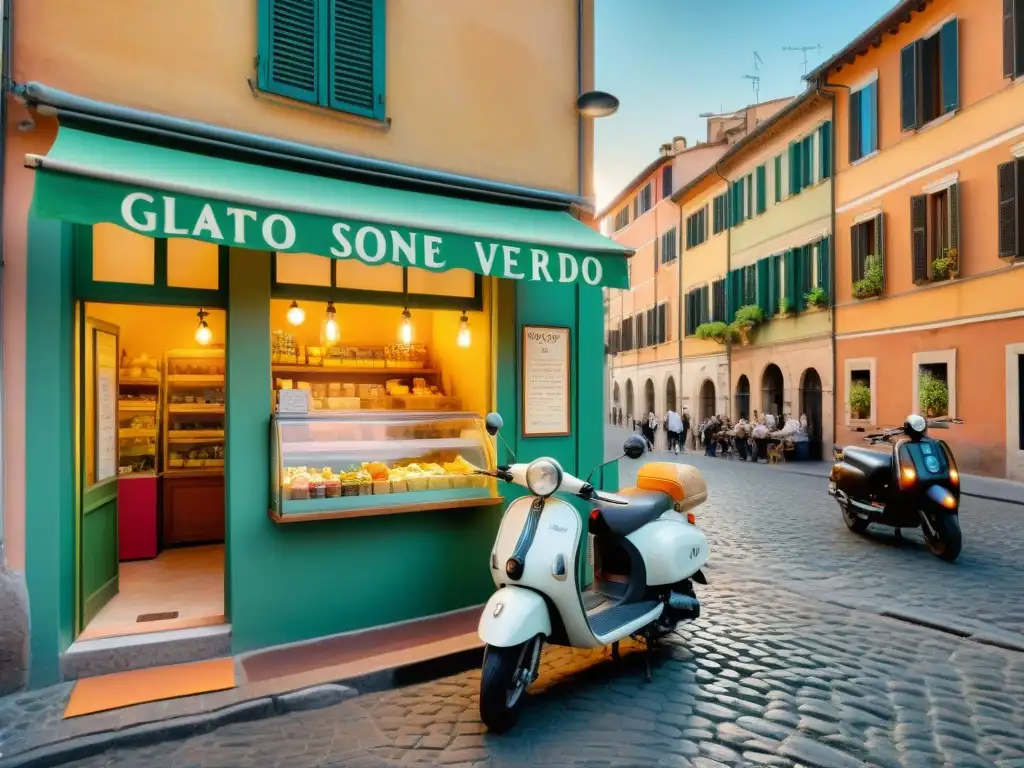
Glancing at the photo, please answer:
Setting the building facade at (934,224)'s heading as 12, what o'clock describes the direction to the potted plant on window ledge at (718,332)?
The potted plant on window ledge is roughly at 3 o'clock from the building facade.

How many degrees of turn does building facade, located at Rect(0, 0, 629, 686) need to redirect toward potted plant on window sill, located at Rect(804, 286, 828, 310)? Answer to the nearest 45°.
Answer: approximately 90° to its left

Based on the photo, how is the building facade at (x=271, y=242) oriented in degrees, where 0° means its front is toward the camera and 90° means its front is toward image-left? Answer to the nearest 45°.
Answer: approximately 315°

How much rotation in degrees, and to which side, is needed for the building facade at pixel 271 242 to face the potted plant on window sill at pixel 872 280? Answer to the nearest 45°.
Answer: approximately 90° to its left

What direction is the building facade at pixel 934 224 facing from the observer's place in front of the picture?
facing the viewer and to the left of the viewer

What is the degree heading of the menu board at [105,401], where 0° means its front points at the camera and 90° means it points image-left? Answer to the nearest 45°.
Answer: approximately 315°

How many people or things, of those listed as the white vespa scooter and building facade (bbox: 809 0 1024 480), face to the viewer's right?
0

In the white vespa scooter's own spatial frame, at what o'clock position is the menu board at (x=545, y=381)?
The menu board is roughly at 4 o'clock from the white vespa scooter.

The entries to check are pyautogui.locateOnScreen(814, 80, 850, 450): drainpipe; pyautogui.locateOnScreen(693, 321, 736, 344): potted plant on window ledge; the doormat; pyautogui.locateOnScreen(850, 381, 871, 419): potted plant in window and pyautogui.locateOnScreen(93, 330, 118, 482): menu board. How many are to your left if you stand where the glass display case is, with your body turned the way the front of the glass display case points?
3

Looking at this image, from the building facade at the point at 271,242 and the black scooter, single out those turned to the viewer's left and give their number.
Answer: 0

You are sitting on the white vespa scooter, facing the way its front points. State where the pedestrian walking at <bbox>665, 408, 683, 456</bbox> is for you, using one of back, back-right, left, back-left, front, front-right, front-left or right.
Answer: back-right

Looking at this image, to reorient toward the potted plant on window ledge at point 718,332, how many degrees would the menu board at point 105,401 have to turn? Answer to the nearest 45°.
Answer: approximately 90° to its left

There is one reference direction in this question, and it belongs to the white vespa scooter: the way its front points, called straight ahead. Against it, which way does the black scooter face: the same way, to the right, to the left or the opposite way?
to the left

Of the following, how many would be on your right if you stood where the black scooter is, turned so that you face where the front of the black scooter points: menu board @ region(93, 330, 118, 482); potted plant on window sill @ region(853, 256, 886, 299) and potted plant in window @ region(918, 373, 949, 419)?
1
